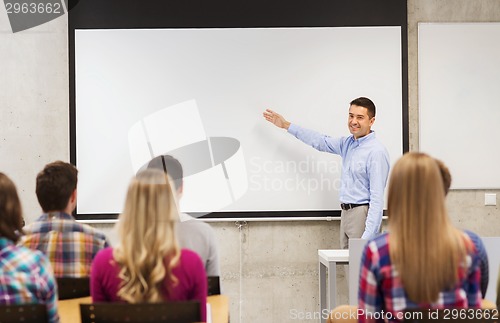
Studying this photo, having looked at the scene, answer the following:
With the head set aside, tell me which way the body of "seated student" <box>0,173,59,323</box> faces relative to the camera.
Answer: away from the camera

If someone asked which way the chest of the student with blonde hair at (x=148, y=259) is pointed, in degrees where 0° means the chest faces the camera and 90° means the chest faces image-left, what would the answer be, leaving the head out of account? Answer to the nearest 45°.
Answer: approximately 180°

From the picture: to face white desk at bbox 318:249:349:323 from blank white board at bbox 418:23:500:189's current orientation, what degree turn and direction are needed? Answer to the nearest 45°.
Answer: approximately 45° to its right

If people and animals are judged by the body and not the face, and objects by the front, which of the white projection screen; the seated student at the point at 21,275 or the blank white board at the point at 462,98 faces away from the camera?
the seated student

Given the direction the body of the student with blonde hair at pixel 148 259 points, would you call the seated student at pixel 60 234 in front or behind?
in front

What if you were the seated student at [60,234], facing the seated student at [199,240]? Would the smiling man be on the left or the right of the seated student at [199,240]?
left

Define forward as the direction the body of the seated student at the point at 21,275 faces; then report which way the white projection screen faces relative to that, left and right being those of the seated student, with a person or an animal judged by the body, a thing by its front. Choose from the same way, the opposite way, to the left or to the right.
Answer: the opposite way

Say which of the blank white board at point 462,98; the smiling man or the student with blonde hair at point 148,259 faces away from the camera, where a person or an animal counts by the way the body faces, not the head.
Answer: the student with blonde hair

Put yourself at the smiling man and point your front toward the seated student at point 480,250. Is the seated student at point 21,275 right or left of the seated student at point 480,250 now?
right

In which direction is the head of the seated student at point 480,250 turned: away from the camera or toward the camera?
away from the camera

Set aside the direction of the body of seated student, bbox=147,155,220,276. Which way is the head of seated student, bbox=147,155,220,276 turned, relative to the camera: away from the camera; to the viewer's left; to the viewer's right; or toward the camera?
away from the camera

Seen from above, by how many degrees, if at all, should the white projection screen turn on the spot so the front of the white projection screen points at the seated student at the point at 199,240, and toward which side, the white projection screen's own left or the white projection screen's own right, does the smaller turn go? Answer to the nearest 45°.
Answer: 0° — it already faces them
